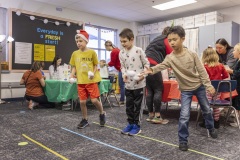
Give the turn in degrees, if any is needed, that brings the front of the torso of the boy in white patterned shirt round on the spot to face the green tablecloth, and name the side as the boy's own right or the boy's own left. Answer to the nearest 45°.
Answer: approximately 90° to the boy's own right

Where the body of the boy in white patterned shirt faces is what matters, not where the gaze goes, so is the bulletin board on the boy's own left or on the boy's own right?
on the boy's own right

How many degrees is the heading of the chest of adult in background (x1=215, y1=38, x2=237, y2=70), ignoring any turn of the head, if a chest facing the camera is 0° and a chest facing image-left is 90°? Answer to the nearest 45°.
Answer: approximately 45°
